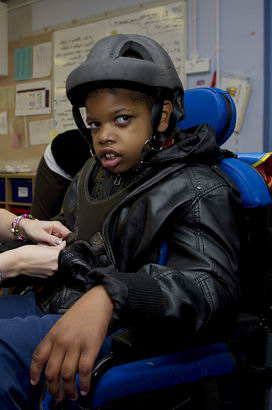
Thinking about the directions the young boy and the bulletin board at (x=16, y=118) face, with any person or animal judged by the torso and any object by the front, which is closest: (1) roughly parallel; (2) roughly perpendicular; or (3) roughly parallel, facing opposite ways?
roughly parallel

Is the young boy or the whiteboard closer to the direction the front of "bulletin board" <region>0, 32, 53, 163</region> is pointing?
the young boy

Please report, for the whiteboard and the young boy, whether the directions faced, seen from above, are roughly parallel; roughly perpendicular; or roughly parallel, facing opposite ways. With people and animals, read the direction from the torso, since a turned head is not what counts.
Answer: roughly parallel

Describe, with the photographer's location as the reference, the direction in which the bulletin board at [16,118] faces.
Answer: facing the viewer and to the left of the viewer

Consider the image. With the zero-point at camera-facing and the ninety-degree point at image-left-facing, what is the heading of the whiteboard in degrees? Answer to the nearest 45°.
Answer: approximately 45°

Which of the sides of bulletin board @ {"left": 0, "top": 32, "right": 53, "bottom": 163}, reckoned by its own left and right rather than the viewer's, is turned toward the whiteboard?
left

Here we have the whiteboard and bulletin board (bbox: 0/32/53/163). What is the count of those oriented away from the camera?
0

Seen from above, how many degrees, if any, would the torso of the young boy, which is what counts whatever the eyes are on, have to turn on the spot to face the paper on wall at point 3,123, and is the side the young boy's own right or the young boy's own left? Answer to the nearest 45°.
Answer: approximately 135° to the young boy's own right

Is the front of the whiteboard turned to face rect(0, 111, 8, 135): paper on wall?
no

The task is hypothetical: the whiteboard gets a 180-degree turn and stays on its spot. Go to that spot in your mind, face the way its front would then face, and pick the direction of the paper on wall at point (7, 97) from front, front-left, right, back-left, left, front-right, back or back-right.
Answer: left

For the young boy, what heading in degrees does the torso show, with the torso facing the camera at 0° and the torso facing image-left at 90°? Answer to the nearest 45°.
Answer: approximately 45°

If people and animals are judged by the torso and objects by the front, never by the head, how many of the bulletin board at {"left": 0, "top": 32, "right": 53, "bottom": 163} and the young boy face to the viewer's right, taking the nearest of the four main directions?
0

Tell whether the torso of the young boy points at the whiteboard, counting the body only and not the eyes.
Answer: no

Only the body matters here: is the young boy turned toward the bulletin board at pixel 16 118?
no

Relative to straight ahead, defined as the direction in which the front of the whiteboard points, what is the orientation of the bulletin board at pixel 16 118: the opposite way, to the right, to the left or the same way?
the same way

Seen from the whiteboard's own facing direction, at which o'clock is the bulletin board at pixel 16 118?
The bulletin board is roughly at 3 o'clock from the whiteboard.
